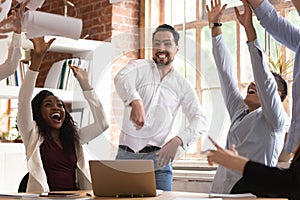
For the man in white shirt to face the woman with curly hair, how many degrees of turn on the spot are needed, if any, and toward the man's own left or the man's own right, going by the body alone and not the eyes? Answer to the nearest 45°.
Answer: approximately 135° to the man's own right

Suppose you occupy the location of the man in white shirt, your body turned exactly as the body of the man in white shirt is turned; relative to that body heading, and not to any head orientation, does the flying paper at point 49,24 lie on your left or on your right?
on your right

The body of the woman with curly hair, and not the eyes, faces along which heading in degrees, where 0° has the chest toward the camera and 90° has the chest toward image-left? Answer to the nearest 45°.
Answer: approximately 315°

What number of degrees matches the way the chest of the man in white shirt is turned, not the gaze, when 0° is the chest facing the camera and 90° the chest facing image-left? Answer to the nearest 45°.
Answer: approximately 0°
